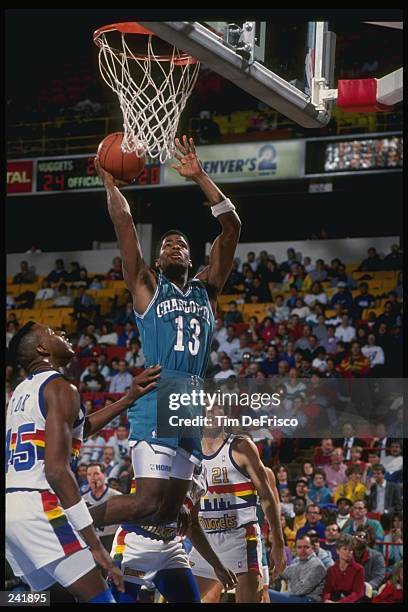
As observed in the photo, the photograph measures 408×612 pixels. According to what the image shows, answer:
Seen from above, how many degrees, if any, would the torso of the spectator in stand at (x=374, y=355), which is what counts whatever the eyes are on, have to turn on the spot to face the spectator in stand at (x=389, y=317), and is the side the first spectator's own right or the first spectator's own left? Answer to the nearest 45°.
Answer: approximately 135° to the first spectator's own right

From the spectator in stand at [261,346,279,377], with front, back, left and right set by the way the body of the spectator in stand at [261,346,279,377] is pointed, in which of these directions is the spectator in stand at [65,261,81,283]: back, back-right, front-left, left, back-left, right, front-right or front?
right

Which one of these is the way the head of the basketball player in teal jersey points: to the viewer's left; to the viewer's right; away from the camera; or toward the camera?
toward the camera

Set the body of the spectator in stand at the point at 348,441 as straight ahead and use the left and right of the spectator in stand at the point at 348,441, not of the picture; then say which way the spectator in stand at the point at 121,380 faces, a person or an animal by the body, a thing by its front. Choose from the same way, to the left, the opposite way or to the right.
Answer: the same way

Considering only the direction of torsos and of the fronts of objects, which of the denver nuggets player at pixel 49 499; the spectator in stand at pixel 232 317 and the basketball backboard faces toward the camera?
the spectator in stand

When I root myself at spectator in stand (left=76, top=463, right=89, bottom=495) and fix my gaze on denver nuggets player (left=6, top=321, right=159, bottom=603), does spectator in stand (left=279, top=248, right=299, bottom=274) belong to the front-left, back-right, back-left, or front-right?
back-left

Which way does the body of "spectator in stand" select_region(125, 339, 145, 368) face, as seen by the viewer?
toward the camera

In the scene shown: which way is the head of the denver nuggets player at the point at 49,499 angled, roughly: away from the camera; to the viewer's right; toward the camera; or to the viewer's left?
to the viewer's right

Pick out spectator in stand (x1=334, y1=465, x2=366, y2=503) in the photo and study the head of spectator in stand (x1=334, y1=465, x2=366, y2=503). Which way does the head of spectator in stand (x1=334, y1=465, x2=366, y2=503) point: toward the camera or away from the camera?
toward the camera

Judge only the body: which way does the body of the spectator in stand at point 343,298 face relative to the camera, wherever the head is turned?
toward the camera

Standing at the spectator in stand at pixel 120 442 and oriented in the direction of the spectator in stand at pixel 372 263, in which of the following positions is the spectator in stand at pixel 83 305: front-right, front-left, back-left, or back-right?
front-left

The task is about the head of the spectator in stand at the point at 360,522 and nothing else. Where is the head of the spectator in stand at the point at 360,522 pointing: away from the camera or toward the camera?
toward the camera

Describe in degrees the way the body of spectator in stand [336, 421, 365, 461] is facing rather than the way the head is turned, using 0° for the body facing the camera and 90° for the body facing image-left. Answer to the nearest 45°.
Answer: approximately 0°

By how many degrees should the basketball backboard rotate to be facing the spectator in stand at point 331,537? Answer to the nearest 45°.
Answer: approximately 45° to its right

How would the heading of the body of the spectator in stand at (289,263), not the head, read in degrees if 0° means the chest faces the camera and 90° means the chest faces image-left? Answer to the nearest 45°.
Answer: approximately 45°

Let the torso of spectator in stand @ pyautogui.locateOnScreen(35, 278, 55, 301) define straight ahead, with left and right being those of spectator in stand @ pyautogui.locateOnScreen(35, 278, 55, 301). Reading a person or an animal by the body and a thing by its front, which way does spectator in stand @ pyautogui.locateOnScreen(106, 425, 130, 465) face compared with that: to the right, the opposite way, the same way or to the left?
the same way

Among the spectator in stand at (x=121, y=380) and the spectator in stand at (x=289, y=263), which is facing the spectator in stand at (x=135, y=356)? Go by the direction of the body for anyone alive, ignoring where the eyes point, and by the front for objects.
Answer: the spectator in stand at (x=289, y=263)
